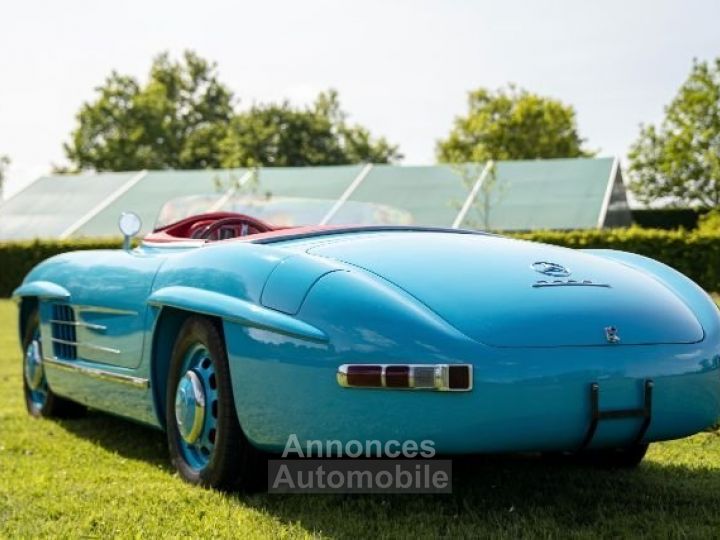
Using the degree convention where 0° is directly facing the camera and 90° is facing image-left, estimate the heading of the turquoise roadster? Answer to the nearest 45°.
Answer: approximately 135°

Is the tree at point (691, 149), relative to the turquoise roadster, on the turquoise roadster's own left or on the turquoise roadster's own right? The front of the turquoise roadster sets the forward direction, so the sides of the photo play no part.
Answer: on the turquoise roadster's own right

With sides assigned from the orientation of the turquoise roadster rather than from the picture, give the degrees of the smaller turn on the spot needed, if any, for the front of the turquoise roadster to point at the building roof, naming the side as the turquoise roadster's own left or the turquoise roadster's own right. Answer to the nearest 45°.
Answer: approximately 45° to the turquoise roadster's own right
